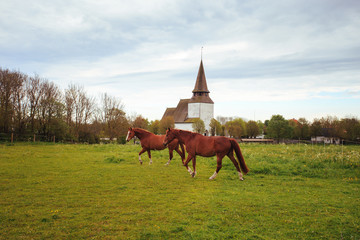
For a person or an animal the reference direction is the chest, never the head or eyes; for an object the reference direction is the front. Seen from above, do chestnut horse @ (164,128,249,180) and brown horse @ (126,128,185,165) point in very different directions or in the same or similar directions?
same or similar directions

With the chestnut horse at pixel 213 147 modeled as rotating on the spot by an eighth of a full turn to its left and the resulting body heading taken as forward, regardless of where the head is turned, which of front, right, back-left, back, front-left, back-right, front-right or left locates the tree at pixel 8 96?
right

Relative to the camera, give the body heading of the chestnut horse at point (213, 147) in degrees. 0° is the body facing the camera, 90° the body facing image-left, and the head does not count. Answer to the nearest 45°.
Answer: approximately 90°

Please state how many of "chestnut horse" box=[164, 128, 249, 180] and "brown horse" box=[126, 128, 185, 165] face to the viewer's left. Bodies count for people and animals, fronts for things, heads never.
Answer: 2

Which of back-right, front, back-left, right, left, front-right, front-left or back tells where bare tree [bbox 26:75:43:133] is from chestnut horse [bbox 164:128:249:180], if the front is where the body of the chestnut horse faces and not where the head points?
front-right

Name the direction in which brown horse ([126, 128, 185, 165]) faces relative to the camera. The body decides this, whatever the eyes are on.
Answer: to the viewer's left

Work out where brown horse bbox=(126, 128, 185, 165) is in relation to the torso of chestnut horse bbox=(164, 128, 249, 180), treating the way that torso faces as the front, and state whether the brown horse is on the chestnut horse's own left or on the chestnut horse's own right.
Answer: on the chestnut horse's own right

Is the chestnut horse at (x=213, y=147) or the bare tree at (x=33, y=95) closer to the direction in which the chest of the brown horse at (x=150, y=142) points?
the bare tree
